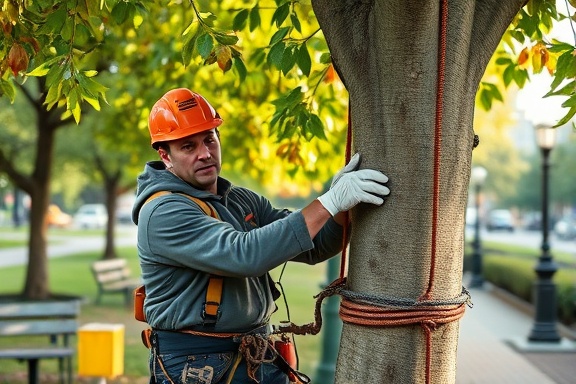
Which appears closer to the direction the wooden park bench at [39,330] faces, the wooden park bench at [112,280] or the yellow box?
the yellow box

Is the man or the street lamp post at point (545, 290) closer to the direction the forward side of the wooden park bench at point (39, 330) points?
the man

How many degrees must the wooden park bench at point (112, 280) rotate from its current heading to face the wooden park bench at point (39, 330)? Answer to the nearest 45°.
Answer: approximately 45° to its right

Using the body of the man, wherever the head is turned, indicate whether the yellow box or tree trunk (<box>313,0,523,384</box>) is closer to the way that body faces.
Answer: the tree trunk

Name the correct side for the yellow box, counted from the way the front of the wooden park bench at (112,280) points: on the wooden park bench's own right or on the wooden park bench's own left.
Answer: on the wooden park bench's own right
